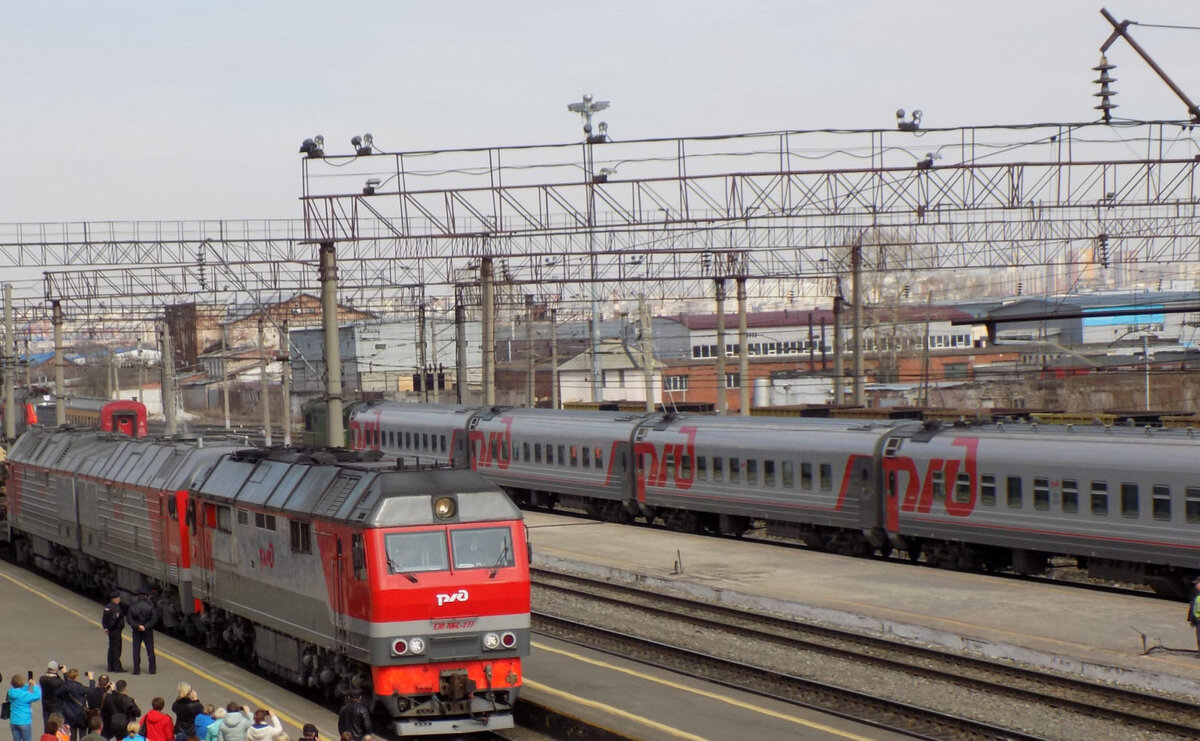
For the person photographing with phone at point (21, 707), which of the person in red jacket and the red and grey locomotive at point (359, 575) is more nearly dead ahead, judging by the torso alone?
the red and grey locomotive

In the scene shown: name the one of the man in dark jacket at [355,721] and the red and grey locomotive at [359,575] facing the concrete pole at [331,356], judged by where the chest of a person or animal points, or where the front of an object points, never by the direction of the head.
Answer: the man in dark jacket

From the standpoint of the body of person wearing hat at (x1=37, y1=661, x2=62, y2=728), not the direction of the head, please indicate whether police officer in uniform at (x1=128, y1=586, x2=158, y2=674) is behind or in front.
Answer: in front

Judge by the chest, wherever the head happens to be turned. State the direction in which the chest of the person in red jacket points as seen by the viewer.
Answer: away from the camera

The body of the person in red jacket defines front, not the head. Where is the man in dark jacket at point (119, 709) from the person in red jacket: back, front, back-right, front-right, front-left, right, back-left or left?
front-left

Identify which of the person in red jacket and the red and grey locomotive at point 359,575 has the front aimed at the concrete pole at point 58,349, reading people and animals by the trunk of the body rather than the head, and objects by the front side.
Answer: the person in red jacket

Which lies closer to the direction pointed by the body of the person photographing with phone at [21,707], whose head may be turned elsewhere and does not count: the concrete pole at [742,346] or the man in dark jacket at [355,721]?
the concrete pole

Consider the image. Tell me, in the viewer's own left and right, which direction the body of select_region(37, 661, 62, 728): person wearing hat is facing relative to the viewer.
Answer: facing away from the viewer and to the right of the viewer

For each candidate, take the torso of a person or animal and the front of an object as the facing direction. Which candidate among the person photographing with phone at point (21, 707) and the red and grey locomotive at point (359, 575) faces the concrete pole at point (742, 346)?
the person photographing with phone

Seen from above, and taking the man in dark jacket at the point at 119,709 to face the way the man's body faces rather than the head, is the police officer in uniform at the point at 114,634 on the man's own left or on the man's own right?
on the man's own left

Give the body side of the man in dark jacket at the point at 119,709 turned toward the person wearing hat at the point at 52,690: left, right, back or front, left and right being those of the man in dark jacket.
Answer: left

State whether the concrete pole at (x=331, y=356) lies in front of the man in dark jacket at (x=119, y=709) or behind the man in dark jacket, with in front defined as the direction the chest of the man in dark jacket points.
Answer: in front

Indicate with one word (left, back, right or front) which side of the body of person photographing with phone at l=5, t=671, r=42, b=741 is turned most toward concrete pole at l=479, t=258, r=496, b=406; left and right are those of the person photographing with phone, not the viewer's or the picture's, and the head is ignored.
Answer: front

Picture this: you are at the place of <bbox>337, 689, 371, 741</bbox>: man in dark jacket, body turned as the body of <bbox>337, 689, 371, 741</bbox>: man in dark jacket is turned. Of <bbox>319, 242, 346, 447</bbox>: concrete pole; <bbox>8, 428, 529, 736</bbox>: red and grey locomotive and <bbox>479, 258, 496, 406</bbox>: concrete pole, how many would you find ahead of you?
3

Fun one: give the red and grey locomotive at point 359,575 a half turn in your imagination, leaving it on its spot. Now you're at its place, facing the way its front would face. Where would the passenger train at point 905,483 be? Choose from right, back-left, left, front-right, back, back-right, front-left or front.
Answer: right

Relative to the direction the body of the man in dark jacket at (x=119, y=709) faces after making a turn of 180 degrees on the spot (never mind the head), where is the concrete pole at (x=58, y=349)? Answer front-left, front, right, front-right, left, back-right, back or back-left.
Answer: back-right

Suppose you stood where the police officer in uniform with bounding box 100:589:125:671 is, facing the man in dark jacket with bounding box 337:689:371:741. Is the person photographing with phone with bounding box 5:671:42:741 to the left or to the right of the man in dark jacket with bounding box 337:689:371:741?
right

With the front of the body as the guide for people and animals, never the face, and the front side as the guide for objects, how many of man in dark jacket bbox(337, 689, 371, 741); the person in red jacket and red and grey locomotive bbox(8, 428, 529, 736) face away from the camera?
2

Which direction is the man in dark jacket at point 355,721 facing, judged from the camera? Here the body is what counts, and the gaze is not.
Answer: away from the camera
